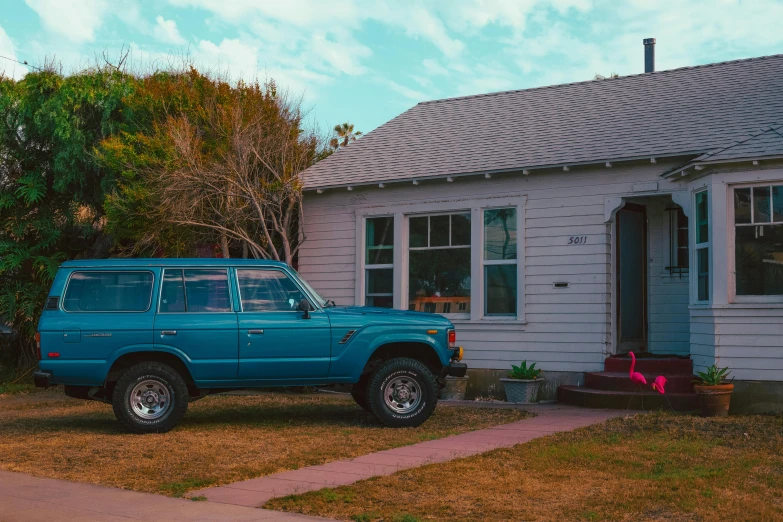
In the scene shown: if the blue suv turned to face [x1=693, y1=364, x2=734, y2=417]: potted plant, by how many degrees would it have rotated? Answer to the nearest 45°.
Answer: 0° — it already faces it

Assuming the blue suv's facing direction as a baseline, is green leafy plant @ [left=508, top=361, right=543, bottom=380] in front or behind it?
in front

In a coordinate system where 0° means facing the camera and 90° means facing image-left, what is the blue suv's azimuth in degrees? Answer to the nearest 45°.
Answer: approximately 270°

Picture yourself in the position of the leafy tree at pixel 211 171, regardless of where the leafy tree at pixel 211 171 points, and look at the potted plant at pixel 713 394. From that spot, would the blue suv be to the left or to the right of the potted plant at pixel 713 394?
right

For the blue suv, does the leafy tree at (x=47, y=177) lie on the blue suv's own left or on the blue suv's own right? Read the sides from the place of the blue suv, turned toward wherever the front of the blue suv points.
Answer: on the blue suv's own left

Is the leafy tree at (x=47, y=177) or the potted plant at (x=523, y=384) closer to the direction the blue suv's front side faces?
the potted plant

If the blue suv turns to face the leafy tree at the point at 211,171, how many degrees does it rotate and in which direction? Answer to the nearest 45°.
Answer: approximately 90° to its left

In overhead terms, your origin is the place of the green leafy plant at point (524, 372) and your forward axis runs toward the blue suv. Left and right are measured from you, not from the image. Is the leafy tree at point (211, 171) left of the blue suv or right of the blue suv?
right
